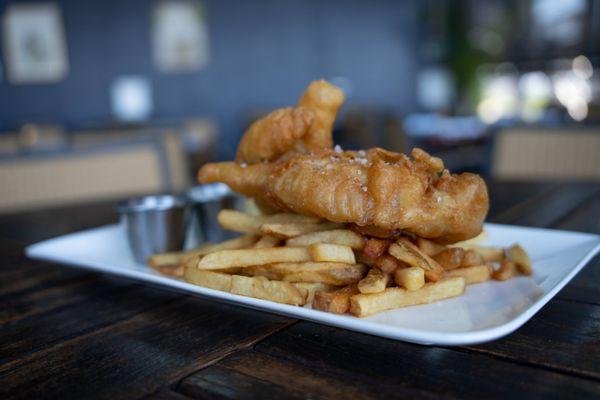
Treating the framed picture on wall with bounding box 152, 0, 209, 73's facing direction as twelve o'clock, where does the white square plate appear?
The white square plate is roughly at 12 o'clock from the framed picture on wall.

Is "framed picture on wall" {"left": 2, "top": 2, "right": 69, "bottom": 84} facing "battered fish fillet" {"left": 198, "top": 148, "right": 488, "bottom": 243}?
yes

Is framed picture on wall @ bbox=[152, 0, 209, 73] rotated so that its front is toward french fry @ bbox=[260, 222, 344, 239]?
yes

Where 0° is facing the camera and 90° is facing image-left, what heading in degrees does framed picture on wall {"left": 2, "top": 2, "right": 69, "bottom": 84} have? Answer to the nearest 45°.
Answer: approximately 0°

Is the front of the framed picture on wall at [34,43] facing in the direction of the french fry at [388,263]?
yes

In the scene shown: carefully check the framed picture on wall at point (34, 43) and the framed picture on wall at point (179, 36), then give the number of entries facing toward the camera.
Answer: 2

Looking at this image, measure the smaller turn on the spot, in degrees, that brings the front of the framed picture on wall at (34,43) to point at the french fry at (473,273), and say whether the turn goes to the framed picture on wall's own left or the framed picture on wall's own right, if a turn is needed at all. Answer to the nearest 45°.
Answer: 0° — it already faces it

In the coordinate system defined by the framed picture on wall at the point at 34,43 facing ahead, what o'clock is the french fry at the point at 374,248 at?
The french fry is roughly at 12 o'clock from the framed picture on wall.

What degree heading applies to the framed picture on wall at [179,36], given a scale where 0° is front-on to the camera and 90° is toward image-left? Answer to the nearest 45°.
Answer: approximately 0°
